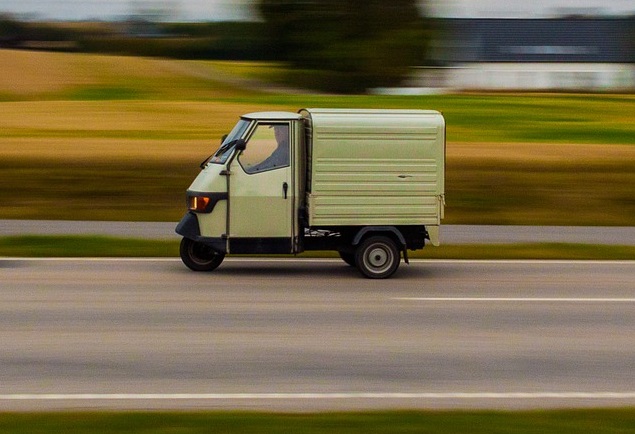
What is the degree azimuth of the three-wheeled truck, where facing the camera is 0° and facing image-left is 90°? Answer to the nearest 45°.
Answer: approximately 90°
